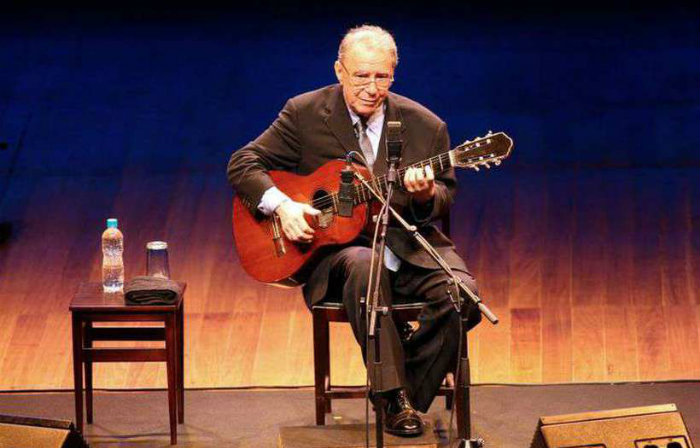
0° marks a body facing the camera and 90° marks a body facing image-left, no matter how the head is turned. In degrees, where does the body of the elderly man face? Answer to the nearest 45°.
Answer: approximately 0°

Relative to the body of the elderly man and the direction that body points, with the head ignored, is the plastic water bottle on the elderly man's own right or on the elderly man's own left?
on the elderly man's own right

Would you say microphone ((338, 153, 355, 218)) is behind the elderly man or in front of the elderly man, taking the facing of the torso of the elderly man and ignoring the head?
in front

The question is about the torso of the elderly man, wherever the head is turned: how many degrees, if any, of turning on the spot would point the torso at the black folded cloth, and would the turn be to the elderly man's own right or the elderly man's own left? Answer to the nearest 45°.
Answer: approximately 90° to the elderly man's own right

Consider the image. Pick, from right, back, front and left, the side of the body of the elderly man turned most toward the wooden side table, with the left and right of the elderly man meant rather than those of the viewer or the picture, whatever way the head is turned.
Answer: right

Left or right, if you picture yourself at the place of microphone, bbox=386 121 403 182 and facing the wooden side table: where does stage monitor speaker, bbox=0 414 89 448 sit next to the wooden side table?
left

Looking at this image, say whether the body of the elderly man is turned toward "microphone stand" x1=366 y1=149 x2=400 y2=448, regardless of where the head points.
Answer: yes

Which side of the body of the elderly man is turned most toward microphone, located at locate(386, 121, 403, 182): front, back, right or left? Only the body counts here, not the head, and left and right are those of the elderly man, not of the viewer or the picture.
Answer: front

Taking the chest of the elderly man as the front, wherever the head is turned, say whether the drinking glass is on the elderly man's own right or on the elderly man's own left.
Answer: on the elderly man's own right
